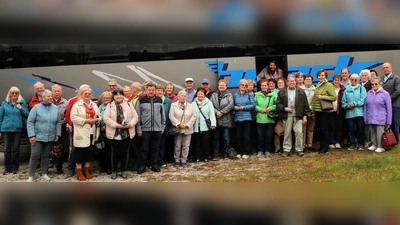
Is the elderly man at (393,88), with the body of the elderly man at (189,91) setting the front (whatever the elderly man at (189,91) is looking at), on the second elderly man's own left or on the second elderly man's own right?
on the second elderly man's own left

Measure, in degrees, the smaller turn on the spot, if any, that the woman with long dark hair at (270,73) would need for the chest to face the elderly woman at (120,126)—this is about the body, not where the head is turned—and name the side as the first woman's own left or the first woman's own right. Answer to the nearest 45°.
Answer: approximately 45° to the first woman's own right

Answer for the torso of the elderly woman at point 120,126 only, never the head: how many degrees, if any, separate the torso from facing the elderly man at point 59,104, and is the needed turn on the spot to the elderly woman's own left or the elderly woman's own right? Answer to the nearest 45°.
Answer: approximately 135° to the elderly woman's own right

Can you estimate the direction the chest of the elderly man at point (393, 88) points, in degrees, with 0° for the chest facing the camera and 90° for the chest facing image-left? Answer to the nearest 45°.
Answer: approximately 45°

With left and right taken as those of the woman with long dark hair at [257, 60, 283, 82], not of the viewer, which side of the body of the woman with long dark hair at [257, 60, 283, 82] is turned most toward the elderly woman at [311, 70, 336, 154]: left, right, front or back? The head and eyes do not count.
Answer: front

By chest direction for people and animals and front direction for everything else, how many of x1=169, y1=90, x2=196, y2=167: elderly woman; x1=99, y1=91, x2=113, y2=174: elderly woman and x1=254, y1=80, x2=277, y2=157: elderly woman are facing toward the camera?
3

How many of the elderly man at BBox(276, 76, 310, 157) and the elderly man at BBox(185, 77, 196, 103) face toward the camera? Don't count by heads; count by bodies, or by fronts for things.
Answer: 2

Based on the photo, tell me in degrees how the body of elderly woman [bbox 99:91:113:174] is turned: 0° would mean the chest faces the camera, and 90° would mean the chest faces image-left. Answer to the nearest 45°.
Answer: approximately 0°

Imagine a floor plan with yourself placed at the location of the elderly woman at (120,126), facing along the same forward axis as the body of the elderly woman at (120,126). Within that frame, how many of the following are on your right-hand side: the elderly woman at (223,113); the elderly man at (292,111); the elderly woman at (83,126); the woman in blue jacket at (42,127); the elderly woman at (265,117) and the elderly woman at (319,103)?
2
